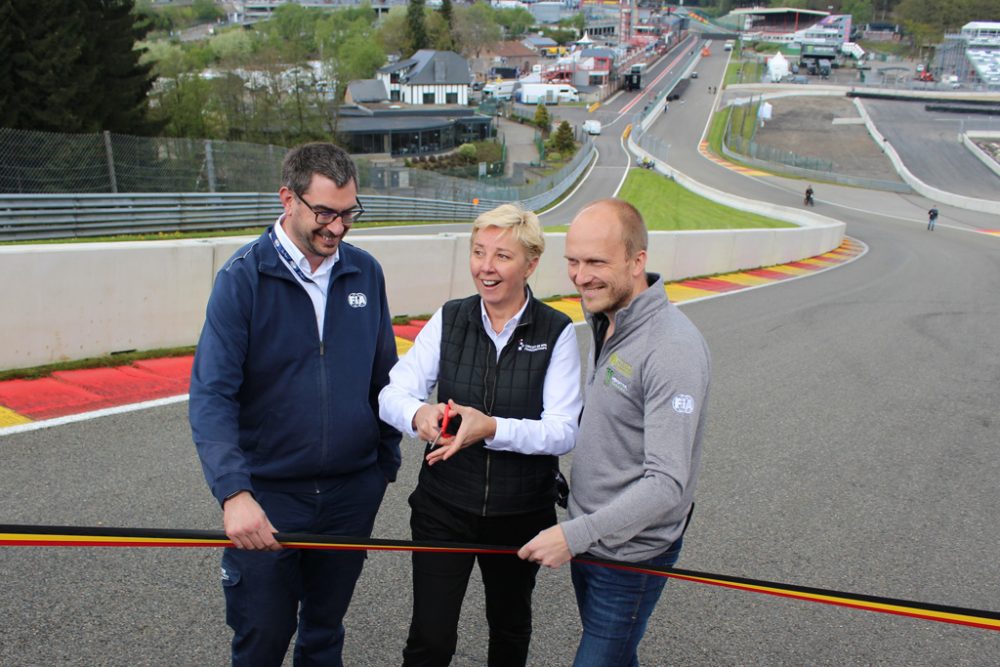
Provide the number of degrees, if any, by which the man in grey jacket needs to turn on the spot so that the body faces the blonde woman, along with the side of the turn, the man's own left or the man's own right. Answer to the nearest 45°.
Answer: approximately 90° to the man's own right

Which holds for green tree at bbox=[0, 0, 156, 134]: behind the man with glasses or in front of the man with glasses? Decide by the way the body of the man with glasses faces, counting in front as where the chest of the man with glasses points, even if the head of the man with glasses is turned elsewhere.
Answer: behind

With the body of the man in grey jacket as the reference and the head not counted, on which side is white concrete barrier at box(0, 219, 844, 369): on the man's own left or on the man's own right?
on the man's own right

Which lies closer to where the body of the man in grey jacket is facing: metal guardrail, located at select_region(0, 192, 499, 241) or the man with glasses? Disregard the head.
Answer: the man with glasses

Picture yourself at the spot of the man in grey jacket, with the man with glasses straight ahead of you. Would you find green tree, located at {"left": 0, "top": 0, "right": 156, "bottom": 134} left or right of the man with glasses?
right

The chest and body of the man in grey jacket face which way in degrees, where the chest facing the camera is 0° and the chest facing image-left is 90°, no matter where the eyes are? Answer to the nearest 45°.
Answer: approximately 45°

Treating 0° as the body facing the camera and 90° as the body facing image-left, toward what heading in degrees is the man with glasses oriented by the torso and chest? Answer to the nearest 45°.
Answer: approximately 315°

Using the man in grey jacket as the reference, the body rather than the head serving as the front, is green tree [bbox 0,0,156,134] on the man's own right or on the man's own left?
on the man's own right

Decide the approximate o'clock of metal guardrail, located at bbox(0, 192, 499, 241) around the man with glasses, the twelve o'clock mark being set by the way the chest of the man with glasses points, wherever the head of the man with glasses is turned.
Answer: The metal guardrail is roughly at 7 o'clock from the man with glasses.

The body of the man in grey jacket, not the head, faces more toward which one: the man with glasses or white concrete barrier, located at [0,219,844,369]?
the man with glasses
